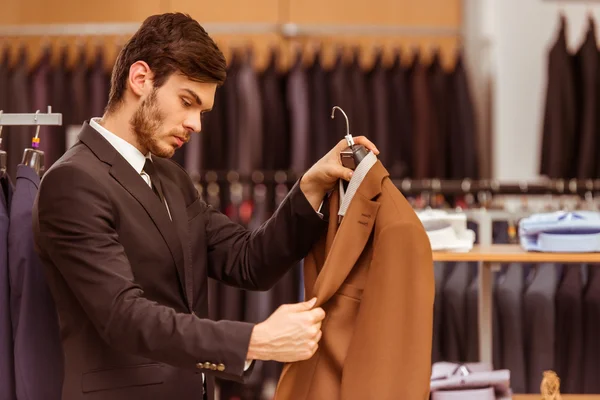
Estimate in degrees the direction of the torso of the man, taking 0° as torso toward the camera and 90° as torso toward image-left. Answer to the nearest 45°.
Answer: approximately 315°

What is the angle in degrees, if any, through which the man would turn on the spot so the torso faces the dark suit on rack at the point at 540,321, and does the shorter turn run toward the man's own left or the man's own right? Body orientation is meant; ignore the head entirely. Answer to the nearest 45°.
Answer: approximately 90° to the man's own left

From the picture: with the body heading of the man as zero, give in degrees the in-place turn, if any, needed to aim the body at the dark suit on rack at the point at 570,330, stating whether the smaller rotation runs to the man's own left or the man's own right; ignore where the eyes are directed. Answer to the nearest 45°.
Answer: approximately 90° to the man's own left

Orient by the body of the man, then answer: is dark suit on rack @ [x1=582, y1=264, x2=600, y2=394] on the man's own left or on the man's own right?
on the man's own left

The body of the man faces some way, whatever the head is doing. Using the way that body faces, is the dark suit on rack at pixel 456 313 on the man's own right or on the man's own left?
on the man's own left

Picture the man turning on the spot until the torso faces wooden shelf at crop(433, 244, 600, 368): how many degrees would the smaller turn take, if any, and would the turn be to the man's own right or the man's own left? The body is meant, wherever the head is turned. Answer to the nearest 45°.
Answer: approximately 90° to the man's own left

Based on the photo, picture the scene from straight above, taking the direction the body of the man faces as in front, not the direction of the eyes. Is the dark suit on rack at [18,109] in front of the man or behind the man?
behind

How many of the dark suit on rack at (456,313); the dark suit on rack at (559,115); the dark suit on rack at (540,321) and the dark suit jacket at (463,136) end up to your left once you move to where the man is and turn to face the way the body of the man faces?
4

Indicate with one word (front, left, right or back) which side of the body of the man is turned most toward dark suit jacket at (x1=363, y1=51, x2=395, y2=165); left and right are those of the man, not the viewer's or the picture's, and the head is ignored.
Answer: left

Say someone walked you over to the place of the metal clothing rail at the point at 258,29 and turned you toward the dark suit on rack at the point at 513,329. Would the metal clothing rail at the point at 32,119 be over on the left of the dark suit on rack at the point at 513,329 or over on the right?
right

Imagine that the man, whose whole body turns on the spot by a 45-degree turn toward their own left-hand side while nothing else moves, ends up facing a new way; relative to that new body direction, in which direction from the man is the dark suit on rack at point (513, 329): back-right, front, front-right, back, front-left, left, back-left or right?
front-left
